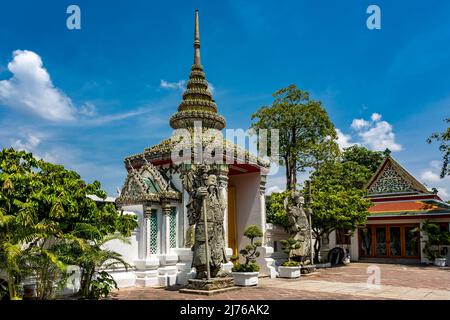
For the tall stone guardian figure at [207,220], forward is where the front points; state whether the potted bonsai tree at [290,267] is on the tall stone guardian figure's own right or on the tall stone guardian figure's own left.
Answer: on the tall stone guardian figure's own left

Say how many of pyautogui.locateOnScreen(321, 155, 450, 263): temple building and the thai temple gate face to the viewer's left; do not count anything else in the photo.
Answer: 0

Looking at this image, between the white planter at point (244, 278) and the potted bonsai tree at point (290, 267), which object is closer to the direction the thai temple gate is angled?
the white planter

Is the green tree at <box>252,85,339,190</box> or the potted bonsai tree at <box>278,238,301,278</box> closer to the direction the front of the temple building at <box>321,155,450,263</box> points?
the potted bonsai tree

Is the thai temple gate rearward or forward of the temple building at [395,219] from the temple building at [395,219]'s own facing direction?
forward

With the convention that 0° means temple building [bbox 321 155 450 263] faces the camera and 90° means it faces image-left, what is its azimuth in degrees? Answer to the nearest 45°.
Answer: approximately 0°

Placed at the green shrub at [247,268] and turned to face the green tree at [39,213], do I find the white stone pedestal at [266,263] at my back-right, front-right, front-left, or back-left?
back-right

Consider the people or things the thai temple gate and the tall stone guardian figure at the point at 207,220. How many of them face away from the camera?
0

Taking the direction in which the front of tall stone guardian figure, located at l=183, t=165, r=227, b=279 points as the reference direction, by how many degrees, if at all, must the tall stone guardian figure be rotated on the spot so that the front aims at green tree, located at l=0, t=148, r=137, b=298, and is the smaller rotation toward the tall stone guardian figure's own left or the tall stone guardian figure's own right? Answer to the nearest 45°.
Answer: approximately 90° to the tall stone guardian figure's own right
